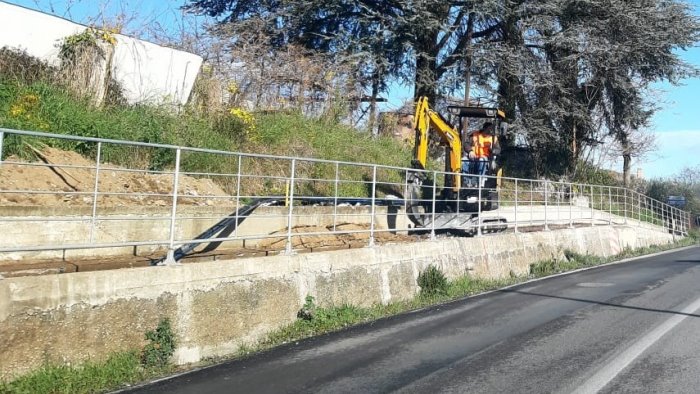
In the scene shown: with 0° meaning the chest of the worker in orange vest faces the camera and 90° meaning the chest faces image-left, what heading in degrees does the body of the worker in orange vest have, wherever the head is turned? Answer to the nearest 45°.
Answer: approximately 45°

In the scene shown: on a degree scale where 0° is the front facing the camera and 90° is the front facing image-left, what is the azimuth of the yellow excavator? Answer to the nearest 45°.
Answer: approximately 45°

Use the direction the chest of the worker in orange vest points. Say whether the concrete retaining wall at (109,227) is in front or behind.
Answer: in front
